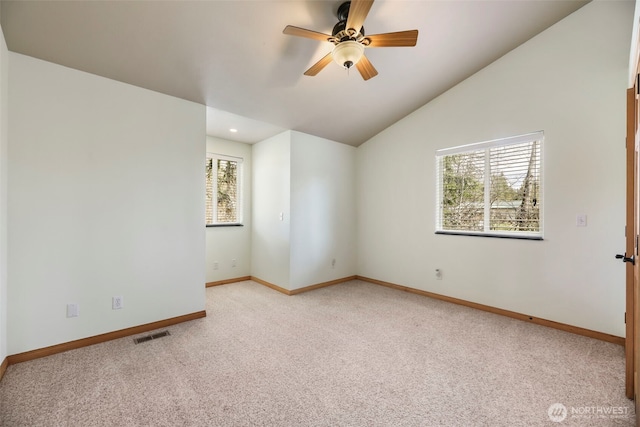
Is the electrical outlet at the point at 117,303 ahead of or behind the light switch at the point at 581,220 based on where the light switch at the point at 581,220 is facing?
ahead

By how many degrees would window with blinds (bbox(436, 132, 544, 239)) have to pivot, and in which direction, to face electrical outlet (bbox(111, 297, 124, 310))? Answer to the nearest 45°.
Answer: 0° — it already faces it

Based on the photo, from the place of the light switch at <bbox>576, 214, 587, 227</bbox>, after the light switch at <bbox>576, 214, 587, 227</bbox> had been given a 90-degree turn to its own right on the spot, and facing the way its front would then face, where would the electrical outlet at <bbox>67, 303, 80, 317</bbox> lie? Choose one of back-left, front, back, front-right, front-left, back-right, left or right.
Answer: front-left

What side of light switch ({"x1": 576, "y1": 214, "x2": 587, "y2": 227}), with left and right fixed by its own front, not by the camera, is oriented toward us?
front

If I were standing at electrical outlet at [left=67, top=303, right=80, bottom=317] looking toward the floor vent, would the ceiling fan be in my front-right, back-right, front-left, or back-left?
front-right

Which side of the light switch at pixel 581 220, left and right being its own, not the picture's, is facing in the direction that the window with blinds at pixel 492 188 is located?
right

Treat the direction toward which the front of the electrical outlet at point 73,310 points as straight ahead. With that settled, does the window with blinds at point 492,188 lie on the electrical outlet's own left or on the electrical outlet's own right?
on the electrical outlet's own left

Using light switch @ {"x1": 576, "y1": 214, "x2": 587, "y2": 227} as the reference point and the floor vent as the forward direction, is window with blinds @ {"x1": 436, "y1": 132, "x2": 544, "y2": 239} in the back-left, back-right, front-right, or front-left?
front-right

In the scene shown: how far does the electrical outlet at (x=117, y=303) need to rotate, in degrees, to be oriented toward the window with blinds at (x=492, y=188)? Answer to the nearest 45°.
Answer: approximately 45° to its left

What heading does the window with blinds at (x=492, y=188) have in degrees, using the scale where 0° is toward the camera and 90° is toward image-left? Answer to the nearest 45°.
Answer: approximately 45°
